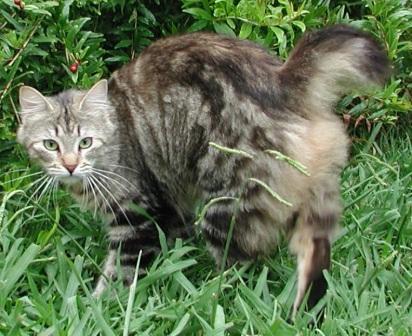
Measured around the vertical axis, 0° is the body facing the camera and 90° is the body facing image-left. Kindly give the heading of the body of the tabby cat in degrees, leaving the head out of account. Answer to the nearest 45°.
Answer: approximately 90°
